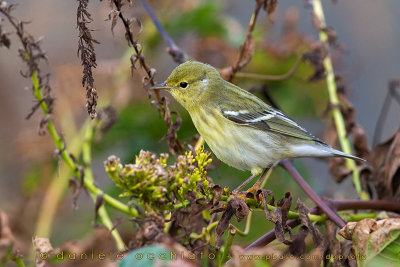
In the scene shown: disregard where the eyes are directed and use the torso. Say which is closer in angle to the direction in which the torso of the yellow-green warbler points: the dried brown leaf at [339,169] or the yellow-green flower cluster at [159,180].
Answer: the yellow-green flower cluster

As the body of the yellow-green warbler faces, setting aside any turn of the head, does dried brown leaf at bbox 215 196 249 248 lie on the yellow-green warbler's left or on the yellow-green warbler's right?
on the yellow-green warbler's left

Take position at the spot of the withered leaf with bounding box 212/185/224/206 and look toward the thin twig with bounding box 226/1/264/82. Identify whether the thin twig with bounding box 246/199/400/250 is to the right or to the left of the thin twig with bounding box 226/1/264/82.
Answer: right

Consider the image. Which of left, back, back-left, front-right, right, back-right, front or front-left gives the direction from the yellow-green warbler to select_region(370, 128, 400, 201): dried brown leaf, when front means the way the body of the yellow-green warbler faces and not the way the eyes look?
back-left

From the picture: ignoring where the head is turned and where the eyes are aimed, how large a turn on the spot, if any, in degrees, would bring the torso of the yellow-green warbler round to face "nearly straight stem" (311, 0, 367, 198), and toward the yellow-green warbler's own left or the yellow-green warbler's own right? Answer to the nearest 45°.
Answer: approximately 180°

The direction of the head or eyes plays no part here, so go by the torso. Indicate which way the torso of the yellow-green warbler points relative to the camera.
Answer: to the viewer's left

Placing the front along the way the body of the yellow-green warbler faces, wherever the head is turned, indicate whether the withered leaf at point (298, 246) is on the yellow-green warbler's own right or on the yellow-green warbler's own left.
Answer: on the yellow-green warbler's own left
